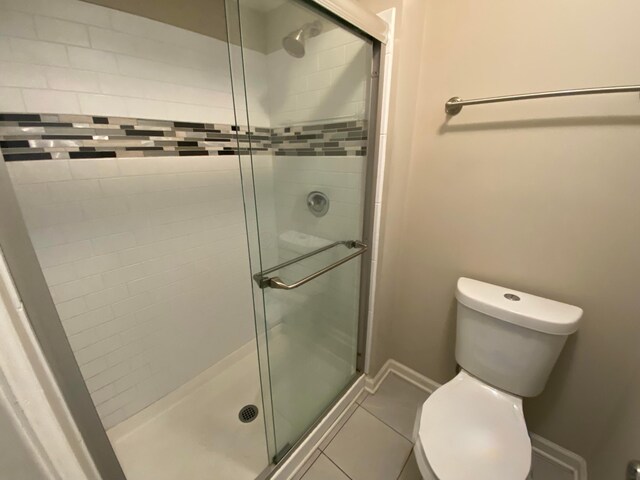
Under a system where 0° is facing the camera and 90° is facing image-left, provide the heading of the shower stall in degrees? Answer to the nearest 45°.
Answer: approximately 315°

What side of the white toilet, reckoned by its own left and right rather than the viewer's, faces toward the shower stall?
right

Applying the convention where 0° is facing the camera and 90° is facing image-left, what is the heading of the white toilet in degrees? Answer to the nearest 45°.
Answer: approximately 0°

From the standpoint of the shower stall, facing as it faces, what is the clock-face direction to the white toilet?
The white toilet is roughly at 12 o'clock from the shower stall.
